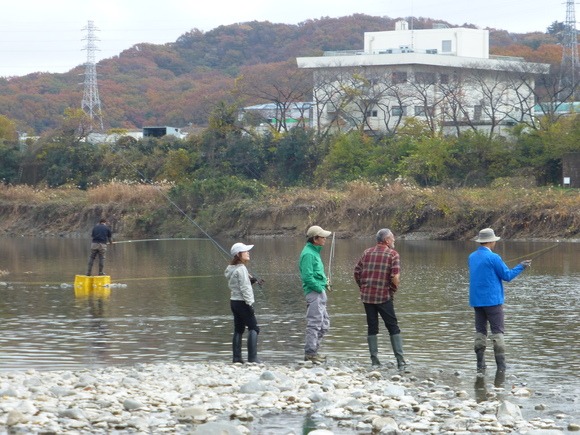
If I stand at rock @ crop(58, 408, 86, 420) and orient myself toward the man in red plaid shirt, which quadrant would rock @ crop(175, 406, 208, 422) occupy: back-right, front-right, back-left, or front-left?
front-right

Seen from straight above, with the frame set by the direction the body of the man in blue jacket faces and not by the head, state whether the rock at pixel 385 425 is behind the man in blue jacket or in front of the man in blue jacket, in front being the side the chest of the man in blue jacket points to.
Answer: behind

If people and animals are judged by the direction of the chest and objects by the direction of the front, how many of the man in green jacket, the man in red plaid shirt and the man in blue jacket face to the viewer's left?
0

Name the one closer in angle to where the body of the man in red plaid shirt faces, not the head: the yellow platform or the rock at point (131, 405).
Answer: the yellow platform

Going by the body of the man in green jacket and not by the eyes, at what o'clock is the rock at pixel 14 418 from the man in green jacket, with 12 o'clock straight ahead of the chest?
The rock is roughly at 4 o'clock from the man in green jacket.

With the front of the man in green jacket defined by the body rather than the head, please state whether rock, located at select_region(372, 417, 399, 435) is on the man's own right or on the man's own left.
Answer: on the man's own right

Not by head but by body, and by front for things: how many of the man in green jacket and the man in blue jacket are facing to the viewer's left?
0

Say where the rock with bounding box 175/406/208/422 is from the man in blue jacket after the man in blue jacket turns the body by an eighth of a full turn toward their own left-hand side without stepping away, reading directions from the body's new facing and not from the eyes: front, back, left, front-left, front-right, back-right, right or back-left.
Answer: back-left

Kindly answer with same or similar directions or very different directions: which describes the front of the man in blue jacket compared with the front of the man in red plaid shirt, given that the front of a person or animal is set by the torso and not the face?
same or similar directions

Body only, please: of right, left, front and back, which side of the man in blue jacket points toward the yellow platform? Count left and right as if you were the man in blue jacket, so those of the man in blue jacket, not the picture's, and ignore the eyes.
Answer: left

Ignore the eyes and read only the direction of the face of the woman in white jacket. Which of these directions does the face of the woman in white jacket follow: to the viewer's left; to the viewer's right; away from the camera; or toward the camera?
to the viewer's right

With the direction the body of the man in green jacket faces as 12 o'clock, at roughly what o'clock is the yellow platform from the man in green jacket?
The yellow platform is roughly at 8 o'clock from the man in green jacket.

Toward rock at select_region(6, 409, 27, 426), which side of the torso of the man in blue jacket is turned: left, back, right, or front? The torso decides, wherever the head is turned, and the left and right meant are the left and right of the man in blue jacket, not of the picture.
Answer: back

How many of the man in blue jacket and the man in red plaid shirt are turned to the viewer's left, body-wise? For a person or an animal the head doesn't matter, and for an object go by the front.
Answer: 0

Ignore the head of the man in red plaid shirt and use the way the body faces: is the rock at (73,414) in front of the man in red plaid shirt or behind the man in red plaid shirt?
behind

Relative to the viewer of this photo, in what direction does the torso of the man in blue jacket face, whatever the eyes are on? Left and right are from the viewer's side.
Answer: facing away from the viewer and to the right of the viewer

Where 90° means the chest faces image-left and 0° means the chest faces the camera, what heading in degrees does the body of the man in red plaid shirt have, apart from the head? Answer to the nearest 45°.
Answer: approximately 225°
